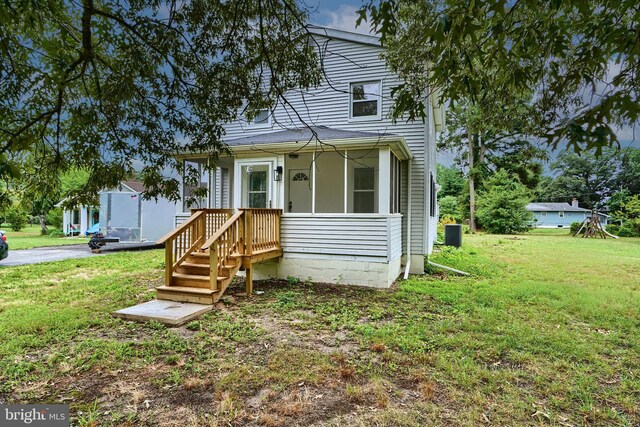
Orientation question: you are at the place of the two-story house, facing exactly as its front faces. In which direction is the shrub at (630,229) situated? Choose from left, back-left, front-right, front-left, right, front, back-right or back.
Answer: back-left

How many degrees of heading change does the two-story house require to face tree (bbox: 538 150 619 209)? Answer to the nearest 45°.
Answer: approximately 135° to its left

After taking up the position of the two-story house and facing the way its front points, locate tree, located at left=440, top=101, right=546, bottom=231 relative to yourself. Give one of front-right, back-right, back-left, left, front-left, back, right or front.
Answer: back-left

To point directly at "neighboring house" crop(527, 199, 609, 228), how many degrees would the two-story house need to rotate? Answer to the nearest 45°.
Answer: approximately 135° to its left

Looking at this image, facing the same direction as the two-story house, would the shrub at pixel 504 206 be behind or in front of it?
behind

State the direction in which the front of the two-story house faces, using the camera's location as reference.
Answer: facing the viewer

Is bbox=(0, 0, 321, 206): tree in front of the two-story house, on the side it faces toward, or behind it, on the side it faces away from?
in front

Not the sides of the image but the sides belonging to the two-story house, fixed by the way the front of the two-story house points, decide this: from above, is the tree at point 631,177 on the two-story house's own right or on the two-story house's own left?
on the two-story house's own left

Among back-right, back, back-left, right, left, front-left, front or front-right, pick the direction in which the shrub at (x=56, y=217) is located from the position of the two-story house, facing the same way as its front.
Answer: back-right

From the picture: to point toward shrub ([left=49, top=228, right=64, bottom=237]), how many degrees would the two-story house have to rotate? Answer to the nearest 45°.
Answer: approximately 135° to its right

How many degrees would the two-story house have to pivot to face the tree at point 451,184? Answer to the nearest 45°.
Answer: approximately 135° to its left

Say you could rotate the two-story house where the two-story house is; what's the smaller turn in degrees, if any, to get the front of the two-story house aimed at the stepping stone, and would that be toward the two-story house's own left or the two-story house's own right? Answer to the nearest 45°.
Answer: approximately 45° to the two-story house's own right
